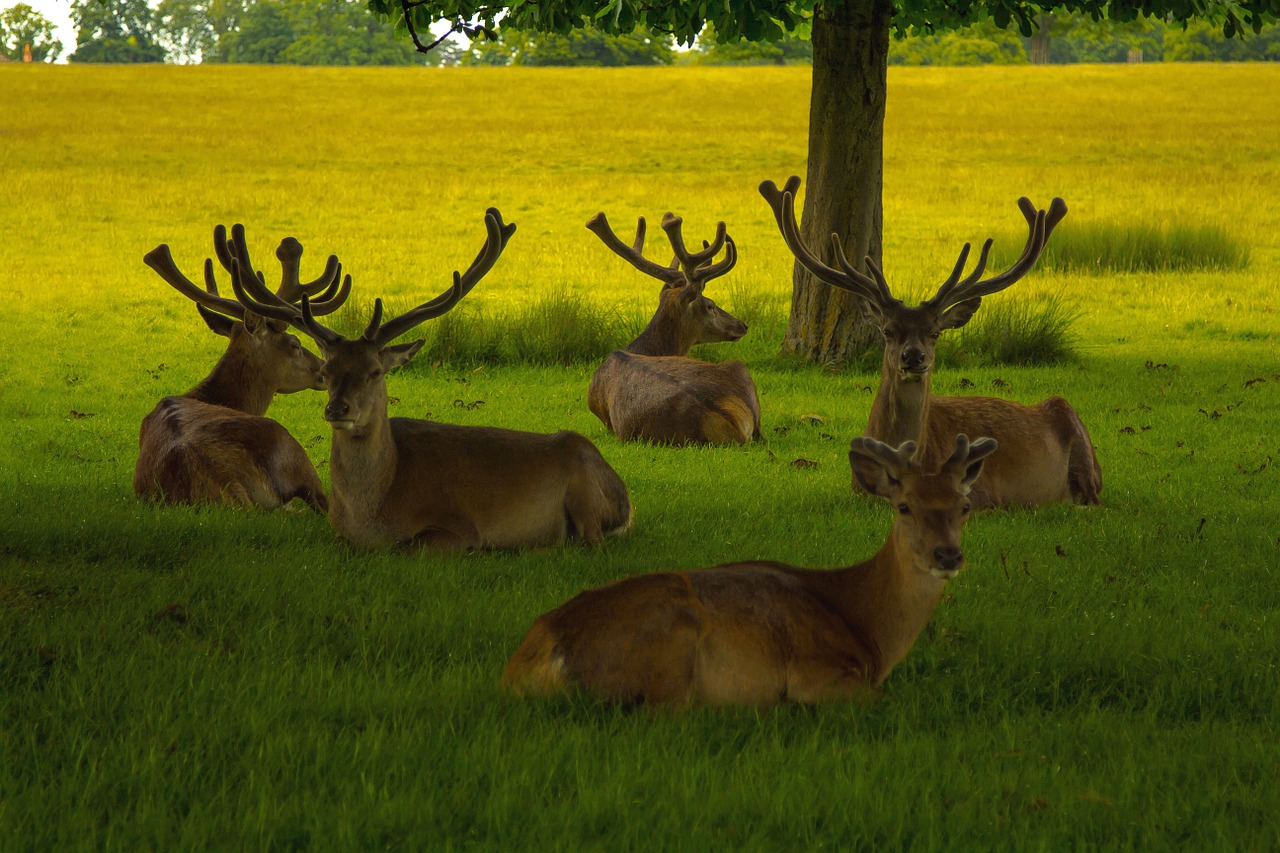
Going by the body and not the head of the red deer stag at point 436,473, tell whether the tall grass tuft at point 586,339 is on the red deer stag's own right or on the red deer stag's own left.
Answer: on the red deer stag's own right

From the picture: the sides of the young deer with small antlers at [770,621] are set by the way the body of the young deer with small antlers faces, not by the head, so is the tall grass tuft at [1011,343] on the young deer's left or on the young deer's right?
on the young deer's left

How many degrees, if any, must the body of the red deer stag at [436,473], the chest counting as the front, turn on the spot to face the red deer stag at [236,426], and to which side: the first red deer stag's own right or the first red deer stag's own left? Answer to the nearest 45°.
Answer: approximately 45° to the first red deer stag's own right

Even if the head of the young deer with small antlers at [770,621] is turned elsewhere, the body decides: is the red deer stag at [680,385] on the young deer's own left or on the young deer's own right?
on the young deer's own left

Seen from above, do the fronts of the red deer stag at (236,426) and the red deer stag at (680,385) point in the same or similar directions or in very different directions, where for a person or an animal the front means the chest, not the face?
same or similar directions

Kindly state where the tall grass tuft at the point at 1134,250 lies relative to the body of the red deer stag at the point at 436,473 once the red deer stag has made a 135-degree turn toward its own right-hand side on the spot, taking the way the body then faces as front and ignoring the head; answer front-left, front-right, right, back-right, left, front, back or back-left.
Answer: front

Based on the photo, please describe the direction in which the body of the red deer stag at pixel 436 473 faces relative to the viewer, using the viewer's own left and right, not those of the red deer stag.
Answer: facing to the left of the viewer

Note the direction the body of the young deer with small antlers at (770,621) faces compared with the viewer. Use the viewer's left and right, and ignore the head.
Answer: facing to the right of the viewer

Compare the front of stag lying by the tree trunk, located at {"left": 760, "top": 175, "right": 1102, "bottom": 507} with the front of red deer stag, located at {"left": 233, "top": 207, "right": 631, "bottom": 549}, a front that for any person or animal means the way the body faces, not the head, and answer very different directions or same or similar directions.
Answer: same or similar directions
